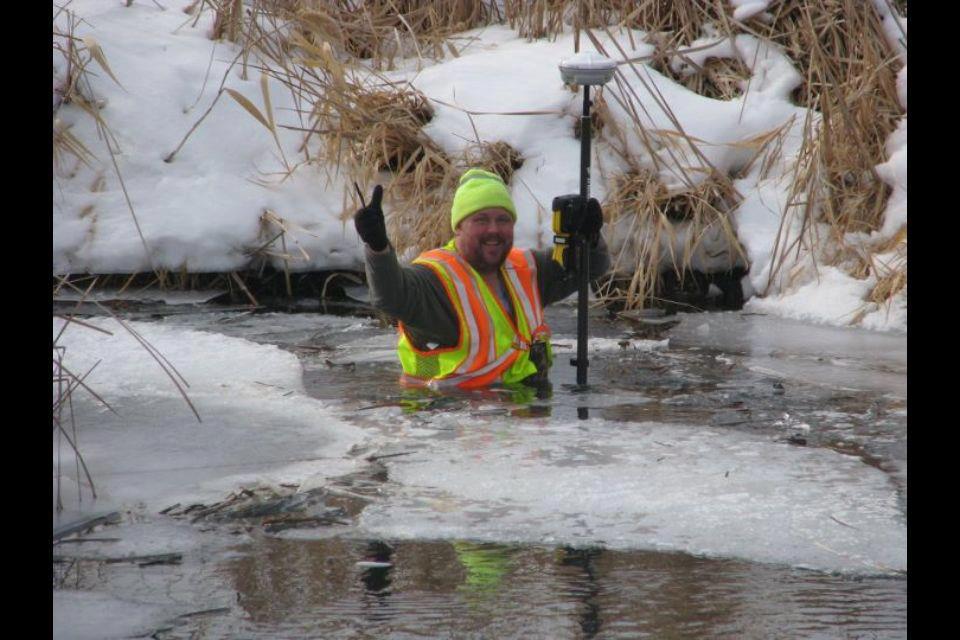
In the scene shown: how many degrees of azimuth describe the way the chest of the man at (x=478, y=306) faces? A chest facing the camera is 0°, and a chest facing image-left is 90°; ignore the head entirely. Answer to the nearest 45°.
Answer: approximately 315°
